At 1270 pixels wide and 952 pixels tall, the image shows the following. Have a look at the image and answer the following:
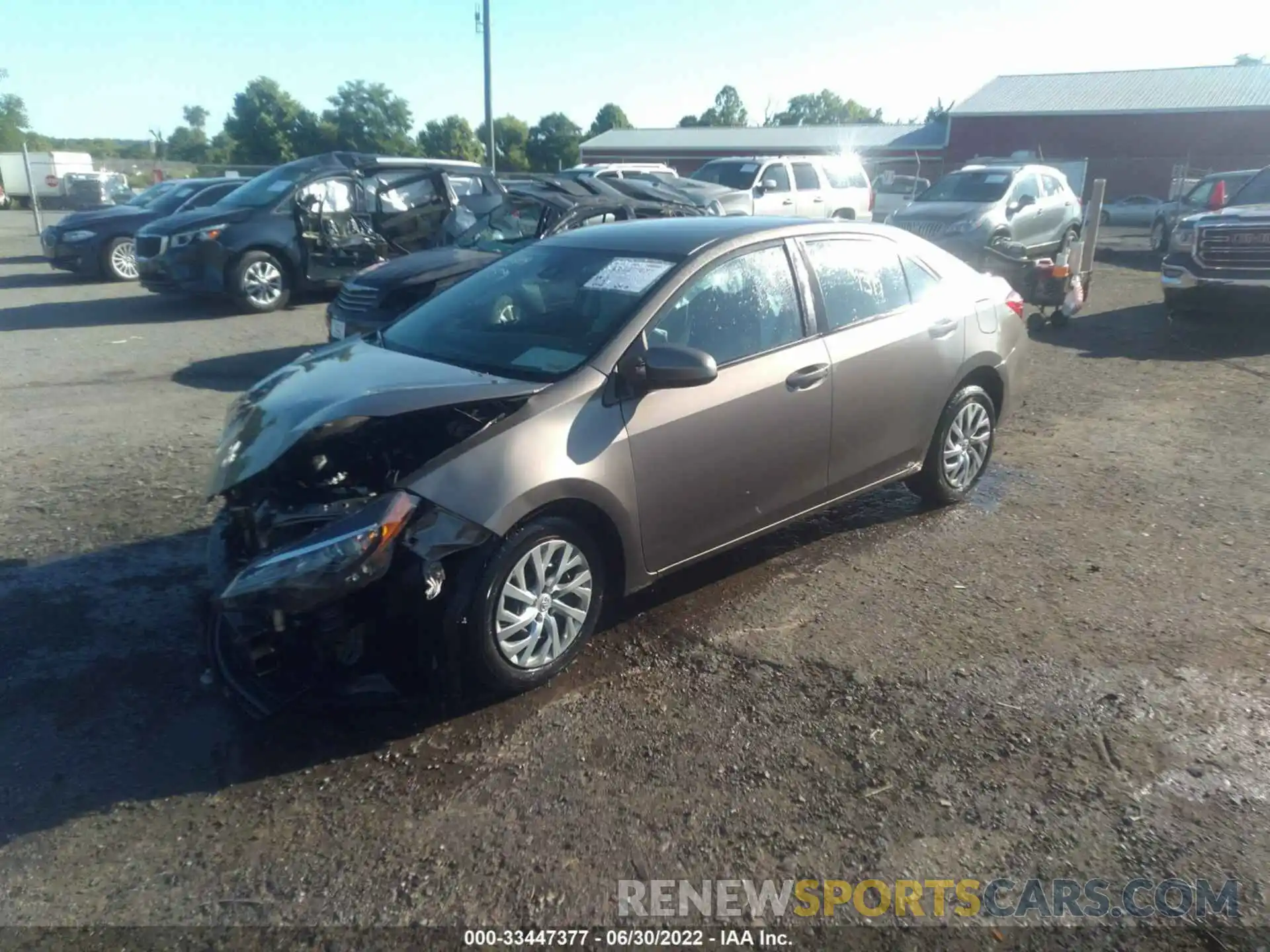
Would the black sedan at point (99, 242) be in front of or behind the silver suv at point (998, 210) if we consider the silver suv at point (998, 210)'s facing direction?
in front

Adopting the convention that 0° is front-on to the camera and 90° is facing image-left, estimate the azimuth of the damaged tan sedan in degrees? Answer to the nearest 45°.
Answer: approximately 45°

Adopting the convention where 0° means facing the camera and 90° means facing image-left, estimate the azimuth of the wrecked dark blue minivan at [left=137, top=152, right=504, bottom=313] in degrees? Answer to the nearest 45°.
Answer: approximately 45°

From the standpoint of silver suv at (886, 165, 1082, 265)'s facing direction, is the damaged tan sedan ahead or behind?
ahead

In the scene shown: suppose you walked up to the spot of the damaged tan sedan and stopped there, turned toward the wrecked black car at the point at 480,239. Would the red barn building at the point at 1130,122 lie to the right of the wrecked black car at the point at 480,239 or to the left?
right

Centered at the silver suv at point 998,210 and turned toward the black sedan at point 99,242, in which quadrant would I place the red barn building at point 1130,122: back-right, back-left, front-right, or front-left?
back-right

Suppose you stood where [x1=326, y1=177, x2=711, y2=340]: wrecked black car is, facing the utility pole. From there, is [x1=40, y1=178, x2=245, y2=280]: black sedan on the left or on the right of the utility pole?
left

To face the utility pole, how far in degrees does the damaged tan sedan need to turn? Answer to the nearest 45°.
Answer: approximately 135° to its right

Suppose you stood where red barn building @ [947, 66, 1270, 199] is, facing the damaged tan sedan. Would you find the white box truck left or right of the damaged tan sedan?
right
